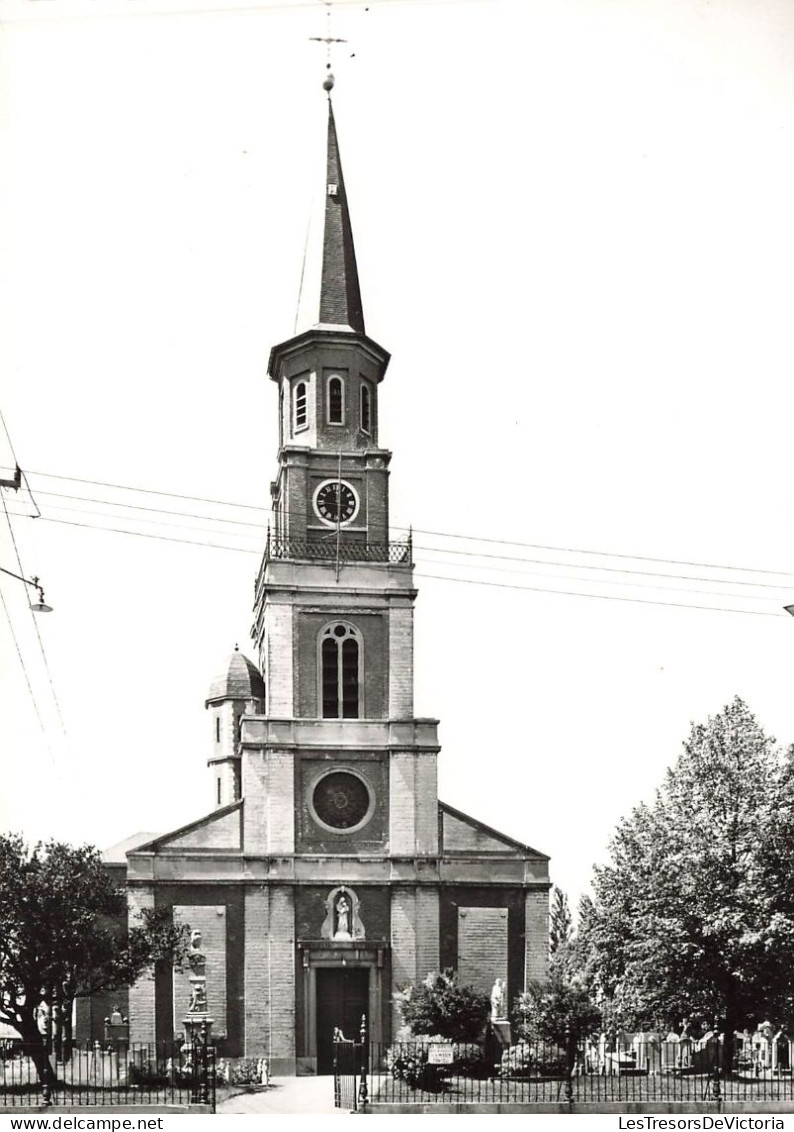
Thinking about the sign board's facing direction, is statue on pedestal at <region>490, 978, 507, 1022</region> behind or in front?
behind

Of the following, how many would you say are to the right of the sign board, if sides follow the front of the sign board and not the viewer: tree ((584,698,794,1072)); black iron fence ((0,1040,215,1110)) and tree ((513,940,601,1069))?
1

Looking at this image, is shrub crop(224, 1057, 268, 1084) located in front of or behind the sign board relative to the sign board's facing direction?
behind

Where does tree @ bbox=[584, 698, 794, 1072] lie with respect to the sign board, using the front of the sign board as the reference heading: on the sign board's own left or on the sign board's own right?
on the sign board's own left

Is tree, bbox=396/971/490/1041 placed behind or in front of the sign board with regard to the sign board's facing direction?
behind

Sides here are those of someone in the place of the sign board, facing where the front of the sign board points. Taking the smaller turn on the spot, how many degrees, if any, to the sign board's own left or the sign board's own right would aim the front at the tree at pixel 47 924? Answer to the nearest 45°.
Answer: approximately 90° to the sign board's own right

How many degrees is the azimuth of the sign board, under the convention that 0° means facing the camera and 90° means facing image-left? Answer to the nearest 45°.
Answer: approximately 0°

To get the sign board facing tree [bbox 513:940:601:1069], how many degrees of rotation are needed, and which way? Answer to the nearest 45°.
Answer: approximately 135° to its left
